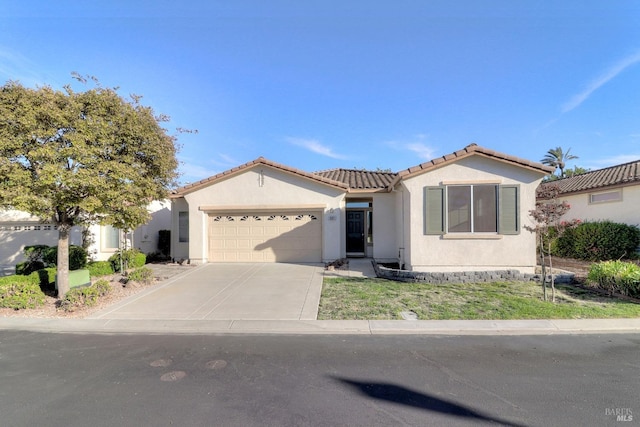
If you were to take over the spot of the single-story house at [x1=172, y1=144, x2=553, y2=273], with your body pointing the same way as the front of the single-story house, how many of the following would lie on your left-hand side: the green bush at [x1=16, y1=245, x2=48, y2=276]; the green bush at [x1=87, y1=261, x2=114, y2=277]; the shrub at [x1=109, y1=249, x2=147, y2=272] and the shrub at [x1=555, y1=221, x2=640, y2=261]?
1

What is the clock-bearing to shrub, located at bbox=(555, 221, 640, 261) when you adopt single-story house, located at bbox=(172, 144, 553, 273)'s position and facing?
The shrub is roughly at 9 o'clock from the single-story house.

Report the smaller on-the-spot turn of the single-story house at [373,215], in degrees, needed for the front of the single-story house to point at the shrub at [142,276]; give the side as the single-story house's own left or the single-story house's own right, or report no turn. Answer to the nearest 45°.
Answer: approximately 45° to the single-story house's own right

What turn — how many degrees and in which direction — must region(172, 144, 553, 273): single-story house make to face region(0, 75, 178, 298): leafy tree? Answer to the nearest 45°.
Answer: approximately 45° to its right

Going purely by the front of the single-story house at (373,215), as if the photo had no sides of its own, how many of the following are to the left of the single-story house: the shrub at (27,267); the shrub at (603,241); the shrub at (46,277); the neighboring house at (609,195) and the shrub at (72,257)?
2

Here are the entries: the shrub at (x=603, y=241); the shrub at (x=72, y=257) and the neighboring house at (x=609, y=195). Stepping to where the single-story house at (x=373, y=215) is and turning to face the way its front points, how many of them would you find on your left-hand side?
2

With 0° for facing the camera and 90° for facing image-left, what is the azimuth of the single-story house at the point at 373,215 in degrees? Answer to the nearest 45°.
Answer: approximately 0°

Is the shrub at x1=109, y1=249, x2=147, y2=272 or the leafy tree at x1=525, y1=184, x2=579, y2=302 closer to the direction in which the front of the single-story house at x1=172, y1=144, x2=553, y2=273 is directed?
the leafy tree

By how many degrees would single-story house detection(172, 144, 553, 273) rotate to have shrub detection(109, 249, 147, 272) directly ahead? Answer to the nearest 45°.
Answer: approximately 90° to its right

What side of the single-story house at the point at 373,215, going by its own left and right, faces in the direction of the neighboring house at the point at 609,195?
left

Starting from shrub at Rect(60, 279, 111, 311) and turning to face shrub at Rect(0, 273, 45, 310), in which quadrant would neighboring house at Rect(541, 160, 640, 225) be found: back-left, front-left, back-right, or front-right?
back-right

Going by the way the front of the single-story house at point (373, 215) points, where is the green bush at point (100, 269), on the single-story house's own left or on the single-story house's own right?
on the single-story house's own right
